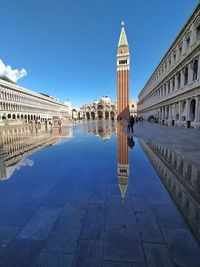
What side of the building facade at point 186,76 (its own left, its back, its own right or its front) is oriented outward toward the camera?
left
